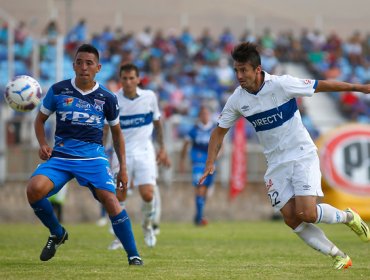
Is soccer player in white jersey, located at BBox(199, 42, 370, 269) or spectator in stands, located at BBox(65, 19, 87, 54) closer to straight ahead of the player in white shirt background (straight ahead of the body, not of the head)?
the soccer player in white jersey

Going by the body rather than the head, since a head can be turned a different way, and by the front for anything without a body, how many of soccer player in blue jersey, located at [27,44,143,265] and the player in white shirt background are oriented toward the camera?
2

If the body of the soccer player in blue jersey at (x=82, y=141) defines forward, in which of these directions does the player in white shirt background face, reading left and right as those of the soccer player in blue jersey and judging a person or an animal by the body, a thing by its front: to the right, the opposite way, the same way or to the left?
the same way

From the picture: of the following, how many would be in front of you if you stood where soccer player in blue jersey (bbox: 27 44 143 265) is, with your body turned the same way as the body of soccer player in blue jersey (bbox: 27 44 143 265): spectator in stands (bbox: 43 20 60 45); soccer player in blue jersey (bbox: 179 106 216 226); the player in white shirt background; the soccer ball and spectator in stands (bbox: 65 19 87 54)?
0

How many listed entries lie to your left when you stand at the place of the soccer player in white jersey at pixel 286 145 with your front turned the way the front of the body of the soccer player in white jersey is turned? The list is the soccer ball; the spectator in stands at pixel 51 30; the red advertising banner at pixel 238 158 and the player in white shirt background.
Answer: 0

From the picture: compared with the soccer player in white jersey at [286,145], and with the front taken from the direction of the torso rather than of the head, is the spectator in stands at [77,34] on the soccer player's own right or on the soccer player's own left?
on the soccer player's own right

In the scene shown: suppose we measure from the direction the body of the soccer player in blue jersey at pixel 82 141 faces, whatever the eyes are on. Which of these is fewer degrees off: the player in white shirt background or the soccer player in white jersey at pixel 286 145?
the soccer player in white jersey

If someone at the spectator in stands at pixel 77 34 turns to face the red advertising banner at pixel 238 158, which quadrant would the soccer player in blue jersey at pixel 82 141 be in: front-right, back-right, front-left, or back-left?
front-right

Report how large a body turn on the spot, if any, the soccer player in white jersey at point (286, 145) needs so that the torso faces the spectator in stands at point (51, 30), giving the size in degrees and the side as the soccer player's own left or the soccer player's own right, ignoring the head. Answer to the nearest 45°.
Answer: approximately 90° to the soccer player's own right

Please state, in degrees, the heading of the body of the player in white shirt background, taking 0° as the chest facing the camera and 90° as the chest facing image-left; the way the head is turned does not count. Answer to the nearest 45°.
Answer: approximately 0°

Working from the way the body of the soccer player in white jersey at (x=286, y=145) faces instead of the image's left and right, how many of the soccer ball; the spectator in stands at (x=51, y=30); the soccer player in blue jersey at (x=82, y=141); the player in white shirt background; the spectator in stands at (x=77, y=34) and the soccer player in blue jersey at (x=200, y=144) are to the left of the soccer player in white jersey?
0

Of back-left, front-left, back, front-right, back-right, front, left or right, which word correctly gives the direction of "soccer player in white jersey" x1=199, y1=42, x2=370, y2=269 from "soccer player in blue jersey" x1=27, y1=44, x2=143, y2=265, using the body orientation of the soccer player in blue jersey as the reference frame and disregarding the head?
left

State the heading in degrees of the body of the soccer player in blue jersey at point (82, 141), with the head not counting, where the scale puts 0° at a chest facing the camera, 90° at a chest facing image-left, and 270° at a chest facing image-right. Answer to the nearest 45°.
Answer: approximately 0°

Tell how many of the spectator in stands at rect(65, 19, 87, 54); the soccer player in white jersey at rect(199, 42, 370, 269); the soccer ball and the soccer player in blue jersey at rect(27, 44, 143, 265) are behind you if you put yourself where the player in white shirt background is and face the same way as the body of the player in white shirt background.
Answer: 1

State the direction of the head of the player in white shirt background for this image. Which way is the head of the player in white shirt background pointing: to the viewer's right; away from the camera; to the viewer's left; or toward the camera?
toward the camera

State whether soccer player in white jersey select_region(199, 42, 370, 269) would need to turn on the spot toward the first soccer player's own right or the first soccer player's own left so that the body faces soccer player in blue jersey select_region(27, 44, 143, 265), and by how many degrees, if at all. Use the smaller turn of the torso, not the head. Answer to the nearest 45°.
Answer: approximately 45° to the first soccer player's own right

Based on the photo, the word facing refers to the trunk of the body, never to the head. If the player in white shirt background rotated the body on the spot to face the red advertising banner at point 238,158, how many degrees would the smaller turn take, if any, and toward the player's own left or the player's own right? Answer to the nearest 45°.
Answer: approximately 180°
